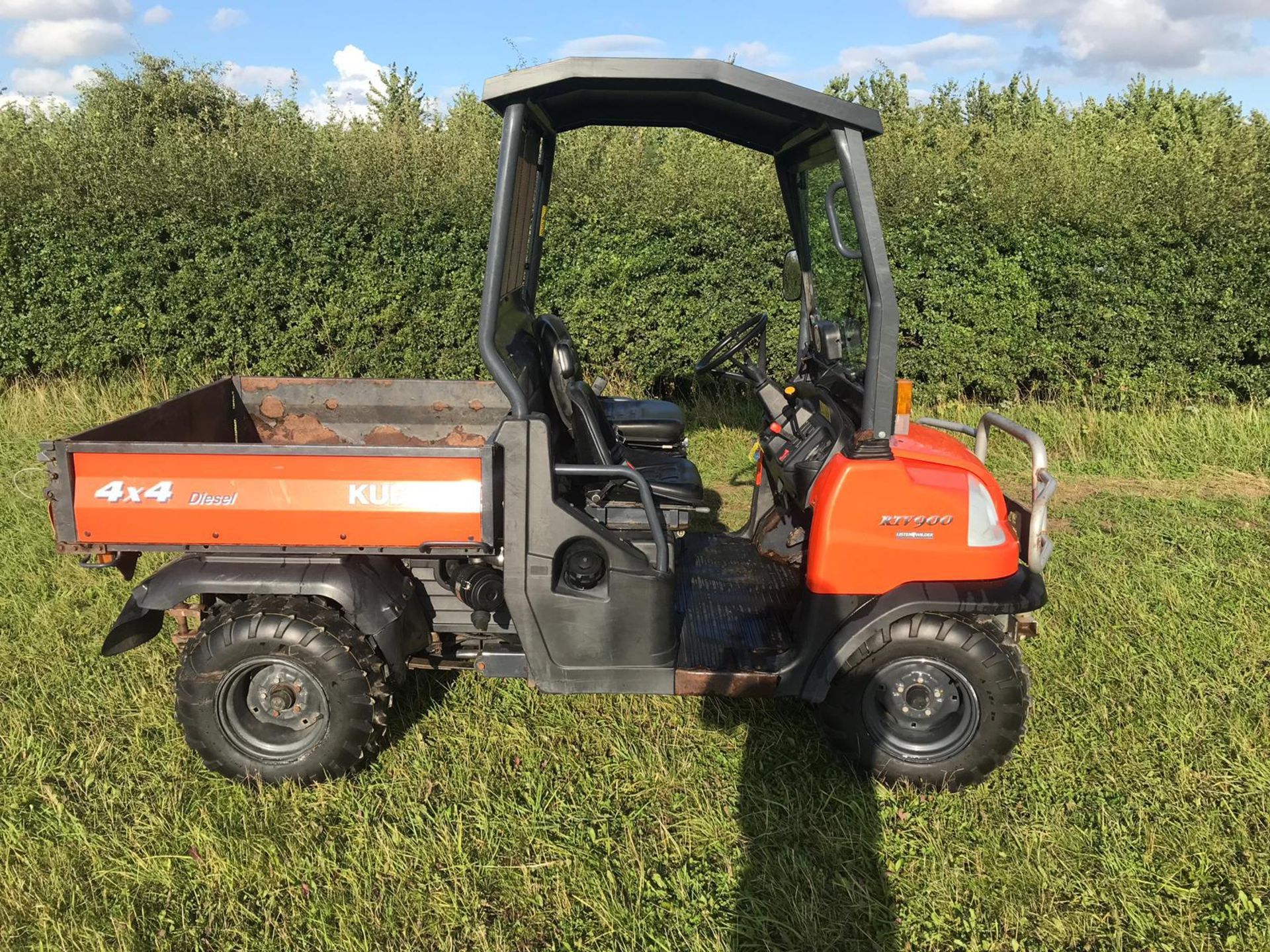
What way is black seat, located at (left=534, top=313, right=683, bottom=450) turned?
to the viewer's right

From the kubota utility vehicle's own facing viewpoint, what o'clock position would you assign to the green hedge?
The green hedge is roughly at 9 o'clock from the kubota utility vehicle.

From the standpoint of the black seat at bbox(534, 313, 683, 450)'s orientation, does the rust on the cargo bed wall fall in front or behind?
behind

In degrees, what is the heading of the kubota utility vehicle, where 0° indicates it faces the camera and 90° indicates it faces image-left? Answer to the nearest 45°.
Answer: approximately 270°

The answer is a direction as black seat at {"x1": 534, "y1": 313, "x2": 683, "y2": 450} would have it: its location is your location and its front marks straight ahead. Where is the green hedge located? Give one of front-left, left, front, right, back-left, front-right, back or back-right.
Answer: left
